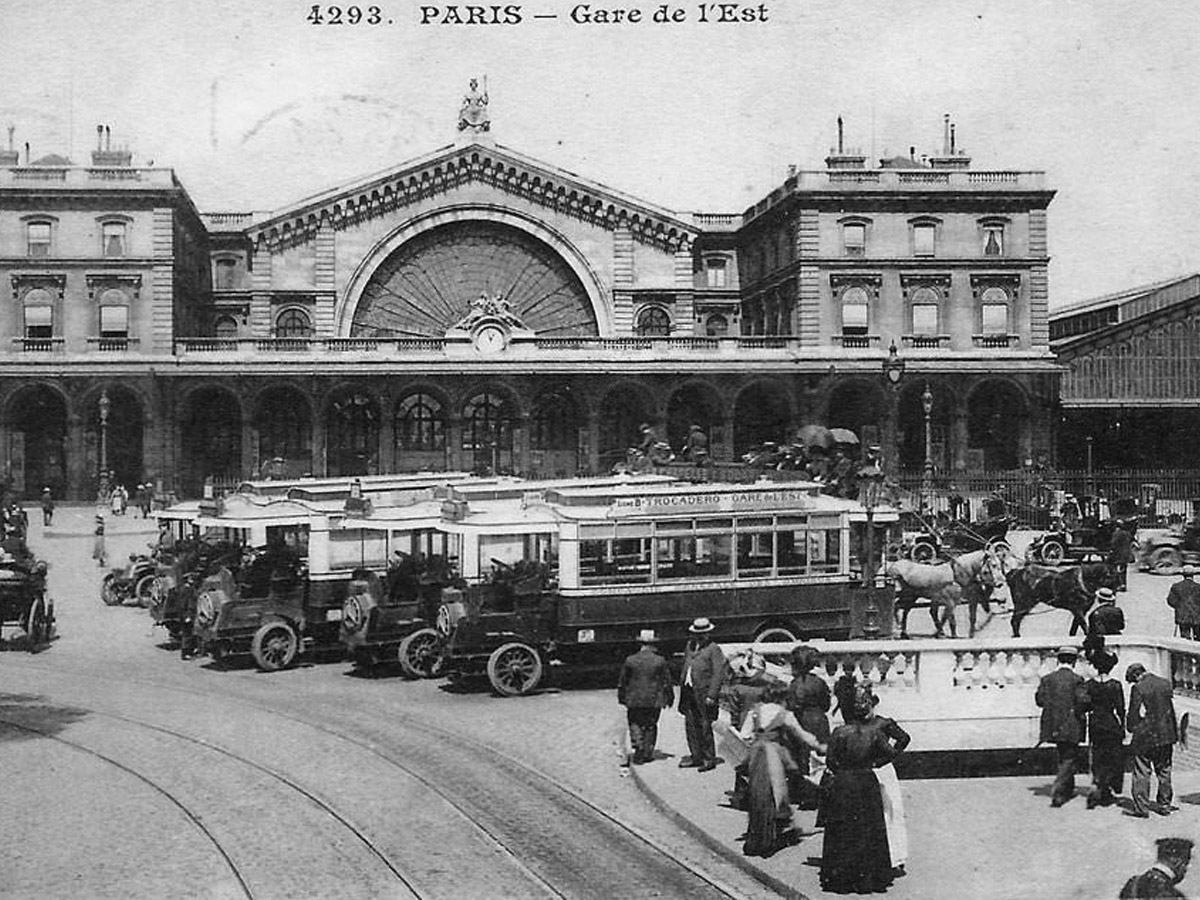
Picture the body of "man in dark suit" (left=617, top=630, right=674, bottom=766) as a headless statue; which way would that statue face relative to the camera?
away from the camera

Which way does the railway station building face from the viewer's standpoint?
toward the camera

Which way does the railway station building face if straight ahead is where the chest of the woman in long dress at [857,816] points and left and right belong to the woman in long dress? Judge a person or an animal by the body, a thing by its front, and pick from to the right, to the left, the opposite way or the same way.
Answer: the opposite way

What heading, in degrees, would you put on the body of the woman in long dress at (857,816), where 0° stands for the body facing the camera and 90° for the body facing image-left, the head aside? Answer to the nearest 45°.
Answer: approximately 180°

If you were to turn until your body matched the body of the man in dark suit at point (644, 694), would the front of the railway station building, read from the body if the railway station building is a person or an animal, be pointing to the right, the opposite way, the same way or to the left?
the opposite way

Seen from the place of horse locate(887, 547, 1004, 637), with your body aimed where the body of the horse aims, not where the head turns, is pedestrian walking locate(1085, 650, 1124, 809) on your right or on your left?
on your right

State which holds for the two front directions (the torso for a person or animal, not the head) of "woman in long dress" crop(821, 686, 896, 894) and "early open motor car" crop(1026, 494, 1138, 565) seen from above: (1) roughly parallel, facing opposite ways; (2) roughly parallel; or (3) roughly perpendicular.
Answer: roughly perpendicular

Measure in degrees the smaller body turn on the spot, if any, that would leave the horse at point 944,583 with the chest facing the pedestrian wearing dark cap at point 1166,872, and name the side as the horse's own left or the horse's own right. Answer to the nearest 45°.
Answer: approximately 90° to the horse's own right

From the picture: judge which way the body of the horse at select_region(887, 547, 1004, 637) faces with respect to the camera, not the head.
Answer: to the viewer's right

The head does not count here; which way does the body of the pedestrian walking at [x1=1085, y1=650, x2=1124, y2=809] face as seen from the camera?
away from the camera

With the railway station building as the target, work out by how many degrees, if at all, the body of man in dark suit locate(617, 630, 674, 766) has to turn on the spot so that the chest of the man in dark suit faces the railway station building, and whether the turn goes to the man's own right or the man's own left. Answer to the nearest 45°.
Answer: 0° — they already face it

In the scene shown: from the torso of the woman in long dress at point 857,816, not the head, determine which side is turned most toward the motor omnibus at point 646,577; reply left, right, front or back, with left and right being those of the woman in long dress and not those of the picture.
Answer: front

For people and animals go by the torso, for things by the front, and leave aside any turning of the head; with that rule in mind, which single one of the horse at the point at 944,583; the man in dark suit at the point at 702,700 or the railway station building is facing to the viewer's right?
the horse
